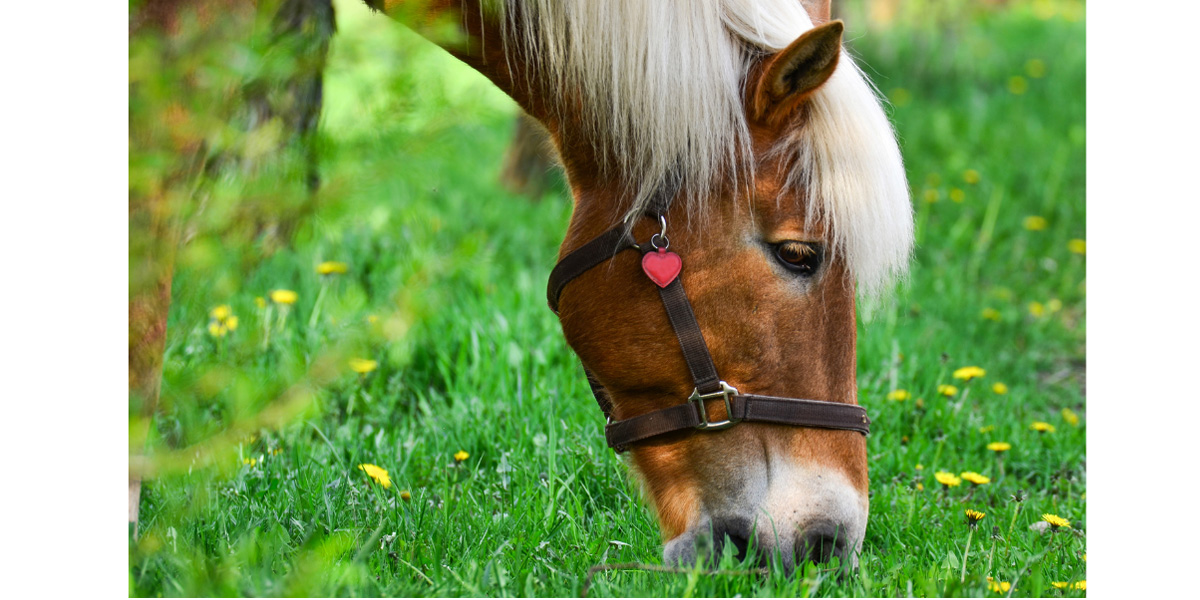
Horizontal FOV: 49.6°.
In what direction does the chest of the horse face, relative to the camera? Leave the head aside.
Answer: to the viewer's right

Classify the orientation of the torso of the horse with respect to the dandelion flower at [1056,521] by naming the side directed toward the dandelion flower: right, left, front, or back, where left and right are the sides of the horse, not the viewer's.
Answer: front

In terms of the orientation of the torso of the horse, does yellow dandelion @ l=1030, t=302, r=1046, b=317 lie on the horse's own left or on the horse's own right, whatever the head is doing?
on the horse's own left

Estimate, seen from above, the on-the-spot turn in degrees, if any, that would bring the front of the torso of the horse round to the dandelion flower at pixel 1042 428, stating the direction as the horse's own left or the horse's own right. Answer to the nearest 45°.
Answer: approximately 45° to the horse's own left
